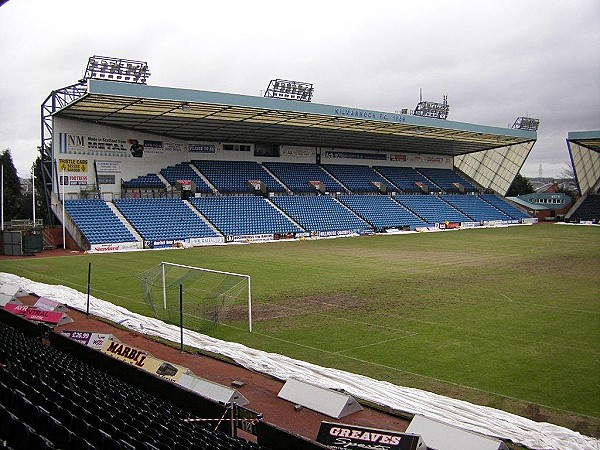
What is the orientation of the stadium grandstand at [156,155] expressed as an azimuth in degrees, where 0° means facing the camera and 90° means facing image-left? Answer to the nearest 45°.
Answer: approximately 315°

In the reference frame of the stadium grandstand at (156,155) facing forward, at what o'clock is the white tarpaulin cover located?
The white tarpaulin cover is roughly at 1 o'clock from the stadium grandstand.

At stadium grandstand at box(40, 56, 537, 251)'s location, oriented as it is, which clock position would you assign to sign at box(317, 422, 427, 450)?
The sign is roughly at 1 o'clock from the stadium grandstand.
